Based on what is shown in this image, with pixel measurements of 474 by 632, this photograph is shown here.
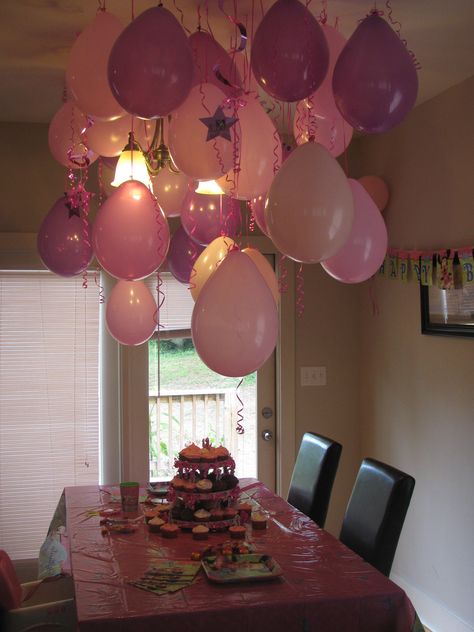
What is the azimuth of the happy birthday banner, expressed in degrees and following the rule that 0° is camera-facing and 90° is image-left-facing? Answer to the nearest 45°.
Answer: approximately 45°

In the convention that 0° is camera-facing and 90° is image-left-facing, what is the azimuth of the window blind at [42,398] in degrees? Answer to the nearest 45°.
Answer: approximately 0°

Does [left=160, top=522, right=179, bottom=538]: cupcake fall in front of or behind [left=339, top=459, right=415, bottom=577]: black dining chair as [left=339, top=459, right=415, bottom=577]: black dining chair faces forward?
in front

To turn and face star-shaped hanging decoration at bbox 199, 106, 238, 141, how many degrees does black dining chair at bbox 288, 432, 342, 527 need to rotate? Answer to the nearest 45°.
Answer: approximately 45° to its left

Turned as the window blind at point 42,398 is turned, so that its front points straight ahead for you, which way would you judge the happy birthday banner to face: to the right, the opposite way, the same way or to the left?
to the right
